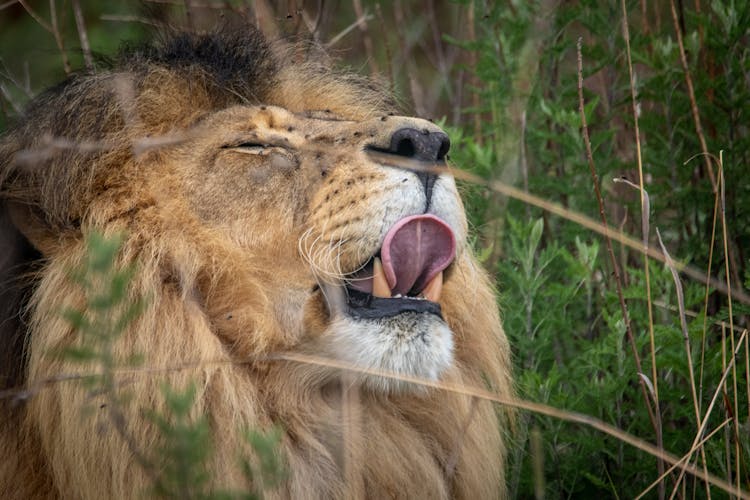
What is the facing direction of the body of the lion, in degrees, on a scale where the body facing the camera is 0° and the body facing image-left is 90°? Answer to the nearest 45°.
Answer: approximately 315°
